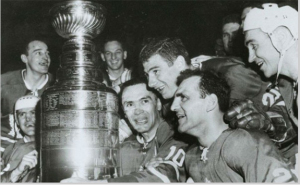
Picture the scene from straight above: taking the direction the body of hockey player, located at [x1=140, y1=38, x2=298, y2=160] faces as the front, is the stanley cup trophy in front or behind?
in front

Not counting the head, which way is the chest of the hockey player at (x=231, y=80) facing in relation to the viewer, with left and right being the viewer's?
facing the viewer and to the left of the viewer

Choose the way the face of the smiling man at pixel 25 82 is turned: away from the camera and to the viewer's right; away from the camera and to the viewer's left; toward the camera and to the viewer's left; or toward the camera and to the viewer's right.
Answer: toward the camera and to the viewer's right

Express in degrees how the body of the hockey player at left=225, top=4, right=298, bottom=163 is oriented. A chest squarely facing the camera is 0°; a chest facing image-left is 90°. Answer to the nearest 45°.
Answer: approximately 90°

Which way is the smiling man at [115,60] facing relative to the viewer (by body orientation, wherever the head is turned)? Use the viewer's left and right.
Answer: facing the viewer

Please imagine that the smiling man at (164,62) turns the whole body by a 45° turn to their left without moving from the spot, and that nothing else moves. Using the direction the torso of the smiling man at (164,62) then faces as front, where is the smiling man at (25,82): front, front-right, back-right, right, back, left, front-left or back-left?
right

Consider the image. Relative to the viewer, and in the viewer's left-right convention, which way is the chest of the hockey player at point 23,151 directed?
facing the viewer and to the right of the viewer

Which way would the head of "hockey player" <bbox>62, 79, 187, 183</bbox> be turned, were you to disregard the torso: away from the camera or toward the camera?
toward the camera

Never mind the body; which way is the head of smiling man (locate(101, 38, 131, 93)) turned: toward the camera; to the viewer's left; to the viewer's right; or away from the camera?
toward the camera

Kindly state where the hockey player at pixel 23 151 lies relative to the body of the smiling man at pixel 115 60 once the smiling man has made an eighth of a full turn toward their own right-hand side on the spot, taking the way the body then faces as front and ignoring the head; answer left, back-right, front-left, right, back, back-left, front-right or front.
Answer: front-right

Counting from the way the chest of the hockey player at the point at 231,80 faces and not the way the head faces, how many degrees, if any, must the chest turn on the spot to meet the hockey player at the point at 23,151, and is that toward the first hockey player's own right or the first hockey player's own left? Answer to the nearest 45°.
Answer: approximately 45° to the first hockey player's own right

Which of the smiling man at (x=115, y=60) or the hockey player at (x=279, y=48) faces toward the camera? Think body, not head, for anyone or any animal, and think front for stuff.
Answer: the smiling man

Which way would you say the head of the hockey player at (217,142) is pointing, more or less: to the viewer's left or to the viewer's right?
to the viewer's left

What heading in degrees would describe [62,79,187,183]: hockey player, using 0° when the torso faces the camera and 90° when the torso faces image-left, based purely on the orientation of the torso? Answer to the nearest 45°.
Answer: approximately 45°

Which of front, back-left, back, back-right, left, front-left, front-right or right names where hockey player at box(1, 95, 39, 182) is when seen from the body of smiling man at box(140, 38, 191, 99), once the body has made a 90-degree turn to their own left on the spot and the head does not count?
back-right
